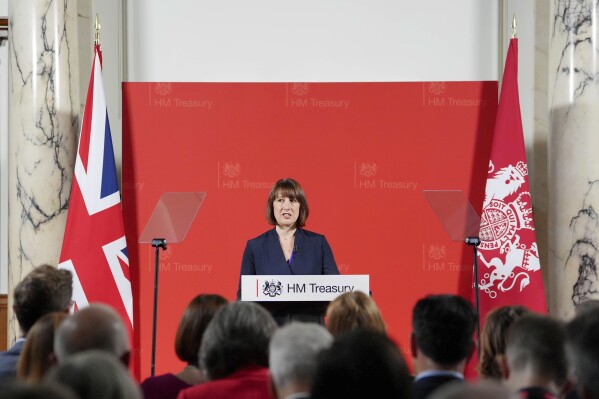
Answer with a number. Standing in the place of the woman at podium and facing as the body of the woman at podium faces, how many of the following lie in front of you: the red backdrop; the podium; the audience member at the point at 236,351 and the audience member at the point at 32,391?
3

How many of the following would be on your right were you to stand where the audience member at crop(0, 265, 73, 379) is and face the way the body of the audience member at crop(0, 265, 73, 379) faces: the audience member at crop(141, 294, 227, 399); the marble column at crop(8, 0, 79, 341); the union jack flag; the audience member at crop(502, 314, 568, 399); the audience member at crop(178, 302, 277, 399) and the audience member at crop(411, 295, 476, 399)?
4

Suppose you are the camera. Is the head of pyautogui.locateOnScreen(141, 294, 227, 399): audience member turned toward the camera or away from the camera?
away from the camera

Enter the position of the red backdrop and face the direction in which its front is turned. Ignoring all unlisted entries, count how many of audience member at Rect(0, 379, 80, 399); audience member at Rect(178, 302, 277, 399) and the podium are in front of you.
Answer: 3

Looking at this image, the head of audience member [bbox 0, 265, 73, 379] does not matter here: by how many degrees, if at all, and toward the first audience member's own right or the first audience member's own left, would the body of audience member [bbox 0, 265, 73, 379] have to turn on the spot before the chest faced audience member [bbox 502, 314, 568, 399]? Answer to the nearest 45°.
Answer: approximately 90° to the first audience member's own right

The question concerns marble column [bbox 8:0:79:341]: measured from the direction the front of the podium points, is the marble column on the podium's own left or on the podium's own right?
on the podium's own right

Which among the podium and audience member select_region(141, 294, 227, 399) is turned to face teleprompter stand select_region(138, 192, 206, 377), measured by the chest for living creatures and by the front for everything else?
the audience member

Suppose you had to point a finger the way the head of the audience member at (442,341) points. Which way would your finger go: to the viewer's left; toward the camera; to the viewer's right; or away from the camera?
away from the camera

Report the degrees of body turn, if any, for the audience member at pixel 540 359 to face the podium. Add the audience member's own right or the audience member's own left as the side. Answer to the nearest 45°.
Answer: approximately 45° to the audience member's own left

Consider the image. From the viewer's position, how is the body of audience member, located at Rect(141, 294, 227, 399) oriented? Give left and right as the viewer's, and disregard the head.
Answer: facing away from the viewer

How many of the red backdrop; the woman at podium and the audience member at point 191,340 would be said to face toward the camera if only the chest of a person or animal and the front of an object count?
2

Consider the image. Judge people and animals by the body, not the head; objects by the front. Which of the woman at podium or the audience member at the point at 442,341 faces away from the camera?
the audience member

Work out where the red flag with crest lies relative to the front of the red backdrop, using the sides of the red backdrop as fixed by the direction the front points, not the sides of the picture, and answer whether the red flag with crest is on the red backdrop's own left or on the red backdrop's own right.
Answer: on the red backdrop's own left
